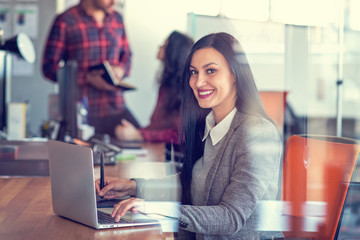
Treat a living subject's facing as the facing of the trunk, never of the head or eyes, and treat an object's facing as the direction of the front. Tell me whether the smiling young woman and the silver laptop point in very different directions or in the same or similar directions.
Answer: very different directions

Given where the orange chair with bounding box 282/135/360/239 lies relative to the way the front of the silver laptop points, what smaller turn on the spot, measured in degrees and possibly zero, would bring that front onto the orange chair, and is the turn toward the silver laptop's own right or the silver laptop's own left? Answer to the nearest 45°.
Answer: approximately 45° to the silver laptop's own right

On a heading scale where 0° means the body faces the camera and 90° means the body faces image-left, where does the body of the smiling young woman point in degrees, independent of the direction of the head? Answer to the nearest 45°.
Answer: approximately 45°

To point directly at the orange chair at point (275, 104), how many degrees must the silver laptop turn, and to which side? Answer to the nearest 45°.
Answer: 0° — it already faces it

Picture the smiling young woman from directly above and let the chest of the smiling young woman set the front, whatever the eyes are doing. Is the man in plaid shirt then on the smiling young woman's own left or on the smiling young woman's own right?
on the smiling young woman's own right

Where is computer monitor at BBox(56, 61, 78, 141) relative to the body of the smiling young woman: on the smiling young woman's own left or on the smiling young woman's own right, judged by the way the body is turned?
on the smiling young woman's own right

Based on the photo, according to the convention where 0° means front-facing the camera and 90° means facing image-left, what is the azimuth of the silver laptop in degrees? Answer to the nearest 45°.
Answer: approximately 225°

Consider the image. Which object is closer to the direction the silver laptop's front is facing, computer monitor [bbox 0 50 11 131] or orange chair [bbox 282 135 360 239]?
the orange chair
